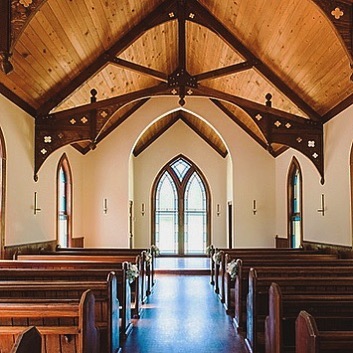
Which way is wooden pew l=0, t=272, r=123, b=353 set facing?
away from the camera

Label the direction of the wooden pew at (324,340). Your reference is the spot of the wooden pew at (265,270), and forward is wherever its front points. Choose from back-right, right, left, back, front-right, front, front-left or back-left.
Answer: back

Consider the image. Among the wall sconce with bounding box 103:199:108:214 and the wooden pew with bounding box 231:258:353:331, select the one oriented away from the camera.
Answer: the wooden pew

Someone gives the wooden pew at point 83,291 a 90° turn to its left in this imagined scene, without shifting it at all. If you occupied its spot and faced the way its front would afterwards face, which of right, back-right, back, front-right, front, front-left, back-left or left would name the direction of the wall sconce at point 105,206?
right

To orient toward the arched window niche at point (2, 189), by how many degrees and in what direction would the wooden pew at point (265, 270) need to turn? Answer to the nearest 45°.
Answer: approximately 90° to its left

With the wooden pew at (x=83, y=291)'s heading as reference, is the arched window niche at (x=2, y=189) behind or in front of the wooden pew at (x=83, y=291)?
in front

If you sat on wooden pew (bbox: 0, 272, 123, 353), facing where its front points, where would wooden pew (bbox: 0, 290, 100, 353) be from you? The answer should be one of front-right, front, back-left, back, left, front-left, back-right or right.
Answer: back

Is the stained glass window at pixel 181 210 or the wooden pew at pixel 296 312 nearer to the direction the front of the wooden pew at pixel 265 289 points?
the stained glass window

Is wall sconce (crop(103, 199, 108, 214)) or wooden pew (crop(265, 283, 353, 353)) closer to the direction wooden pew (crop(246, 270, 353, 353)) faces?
the wall sconce

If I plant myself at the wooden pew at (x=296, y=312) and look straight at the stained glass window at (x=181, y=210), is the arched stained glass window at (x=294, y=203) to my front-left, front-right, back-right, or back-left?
front-right

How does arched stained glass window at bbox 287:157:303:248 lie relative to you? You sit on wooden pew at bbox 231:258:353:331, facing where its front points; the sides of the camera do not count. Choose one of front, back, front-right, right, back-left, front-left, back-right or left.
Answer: front

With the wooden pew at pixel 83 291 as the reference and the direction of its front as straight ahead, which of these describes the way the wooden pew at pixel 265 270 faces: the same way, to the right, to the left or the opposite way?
the same way

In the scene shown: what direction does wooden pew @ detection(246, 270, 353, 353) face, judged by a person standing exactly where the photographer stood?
facing away from the viewer

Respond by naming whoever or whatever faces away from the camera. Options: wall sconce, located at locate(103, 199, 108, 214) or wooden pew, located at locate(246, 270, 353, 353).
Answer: the wooden pew

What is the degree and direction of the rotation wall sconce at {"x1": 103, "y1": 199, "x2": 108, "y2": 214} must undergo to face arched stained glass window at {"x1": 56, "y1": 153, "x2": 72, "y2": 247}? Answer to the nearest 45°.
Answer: approximately 45° to its right

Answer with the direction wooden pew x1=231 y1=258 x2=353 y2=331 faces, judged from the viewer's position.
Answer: facing away from the viewer

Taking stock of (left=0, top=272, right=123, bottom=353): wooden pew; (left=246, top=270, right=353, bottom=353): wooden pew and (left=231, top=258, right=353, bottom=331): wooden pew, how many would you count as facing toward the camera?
0
